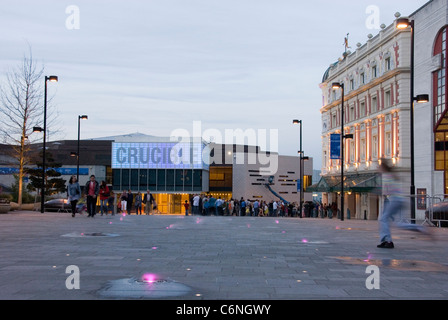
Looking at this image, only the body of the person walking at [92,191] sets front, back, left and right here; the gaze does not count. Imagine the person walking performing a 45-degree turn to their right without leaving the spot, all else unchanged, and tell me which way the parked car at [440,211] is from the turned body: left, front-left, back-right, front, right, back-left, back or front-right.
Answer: back-left

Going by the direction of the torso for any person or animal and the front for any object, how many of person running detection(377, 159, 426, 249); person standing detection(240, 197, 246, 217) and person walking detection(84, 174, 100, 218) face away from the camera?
1

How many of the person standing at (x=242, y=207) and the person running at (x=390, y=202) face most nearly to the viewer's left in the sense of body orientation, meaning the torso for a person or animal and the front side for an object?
1

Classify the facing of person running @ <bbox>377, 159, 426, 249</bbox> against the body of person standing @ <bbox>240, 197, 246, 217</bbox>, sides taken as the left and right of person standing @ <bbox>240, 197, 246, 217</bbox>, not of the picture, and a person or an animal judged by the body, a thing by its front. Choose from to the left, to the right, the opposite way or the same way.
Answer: to the left

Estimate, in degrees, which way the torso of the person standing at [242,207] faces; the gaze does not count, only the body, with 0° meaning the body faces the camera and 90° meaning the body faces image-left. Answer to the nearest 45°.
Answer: approximately 180°

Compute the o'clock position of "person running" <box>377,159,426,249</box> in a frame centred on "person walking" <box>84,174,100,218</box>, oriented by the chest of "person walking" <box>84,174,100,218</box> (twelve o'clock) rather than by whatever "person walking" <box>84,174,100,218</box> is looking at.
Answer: "person running" <box>377,159,426,249</box> is roughly at 11 o'clock from "person walking" <box>84,174,100,218</box>.

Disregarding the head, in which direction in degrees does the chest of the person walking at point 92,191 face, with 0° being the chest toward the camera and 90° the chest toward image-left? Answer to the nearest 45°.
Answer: approximately 0°

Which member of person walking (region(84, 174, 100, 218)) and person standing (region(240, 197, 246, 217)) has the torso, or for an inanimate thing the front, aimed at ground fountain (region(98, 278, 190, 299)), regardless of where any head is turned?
person walking (region(84, 174, 100, 218))

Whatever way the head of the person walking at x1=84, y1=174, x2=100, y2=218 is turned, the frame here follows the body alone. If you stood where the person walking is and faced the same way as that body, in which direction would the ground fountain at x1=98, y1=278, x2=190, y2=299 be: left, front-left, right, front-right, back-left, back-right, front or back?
front

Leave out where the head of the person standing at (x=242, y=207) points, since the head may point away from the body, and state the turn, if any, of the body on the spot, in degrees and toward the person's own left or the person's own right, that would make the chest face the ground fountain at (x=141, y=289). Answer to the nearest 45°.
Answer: approximately 180°

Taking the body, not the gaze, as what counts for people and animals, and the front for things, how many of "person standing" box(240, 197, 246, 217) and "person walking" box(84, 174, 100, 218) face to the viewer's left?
0

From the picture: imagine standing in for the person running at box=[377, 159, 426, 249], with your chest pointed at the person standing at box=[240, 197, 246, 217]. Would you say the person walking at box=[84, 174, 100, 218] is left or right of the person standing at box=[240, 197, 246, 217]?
left
